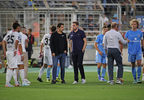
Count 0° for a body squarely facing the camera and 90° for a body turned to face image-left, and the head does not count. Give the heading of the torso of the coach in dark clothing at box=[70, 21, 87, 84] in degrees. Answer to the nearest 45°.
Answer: approximately 45°

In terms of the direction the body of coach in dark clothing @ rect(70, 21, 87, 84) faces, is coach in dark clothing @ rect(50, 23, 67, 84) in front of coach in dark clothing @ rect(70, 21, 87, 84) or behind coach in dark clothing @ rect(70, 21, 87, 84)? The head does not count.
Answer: in front
